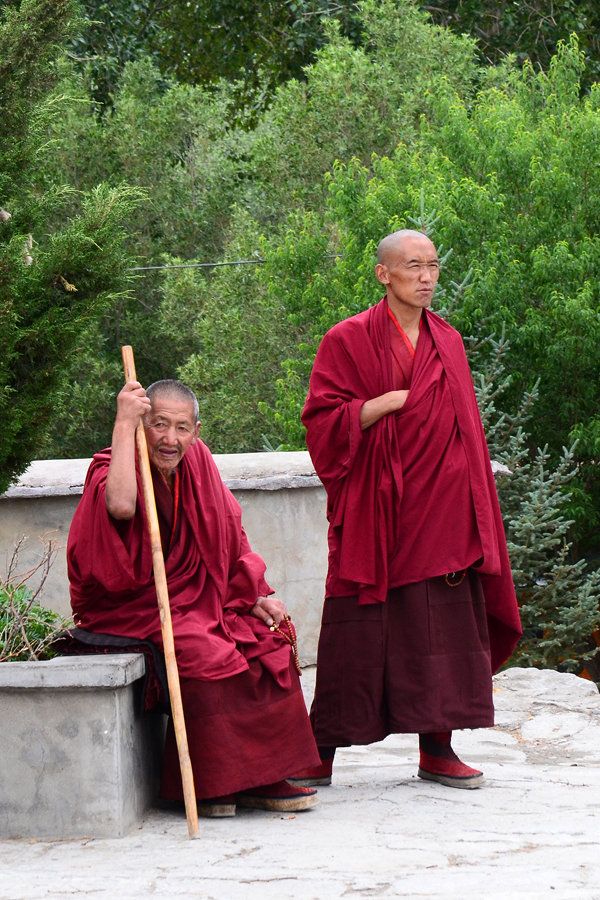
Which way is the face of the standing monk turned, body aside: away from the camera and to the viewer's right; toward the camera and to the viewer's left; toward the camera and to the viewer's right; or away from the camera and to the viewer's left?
toward the camera and to the viewer's right

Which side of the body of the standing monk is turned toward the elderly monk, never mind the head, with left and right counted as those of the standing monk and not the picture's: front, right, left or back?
right

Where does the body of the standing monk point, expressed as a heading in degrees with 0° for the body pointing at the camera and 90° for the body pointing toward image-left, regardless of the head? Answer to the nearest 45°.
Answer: approximately 315°

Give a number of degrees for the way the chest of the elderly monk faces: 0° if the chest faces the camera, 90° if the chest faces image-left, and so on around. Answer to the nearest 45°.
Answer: approximately 315°

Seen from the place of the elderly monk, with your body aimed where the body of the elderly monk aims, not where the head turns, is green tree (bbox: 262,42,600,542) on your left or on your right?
on your left

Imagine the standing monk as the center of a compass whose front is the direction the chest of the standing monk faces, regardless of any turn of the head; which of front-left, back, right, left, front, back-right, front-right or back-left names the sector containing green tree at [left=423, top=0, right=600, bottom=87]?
back-left

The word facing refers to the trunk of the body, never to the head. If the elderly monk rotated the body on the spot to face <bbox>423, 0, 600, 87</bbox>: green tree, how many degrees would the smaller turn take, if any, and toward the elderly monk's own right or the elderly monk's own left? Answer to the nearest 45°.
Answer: approximately 135° to the elderly monk's own left

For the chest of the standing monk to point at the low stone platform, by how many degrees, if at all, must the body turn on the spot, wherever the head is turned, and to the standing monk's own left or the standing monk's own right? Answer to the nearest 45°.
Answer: approximately 90° to the standing monk's own right
